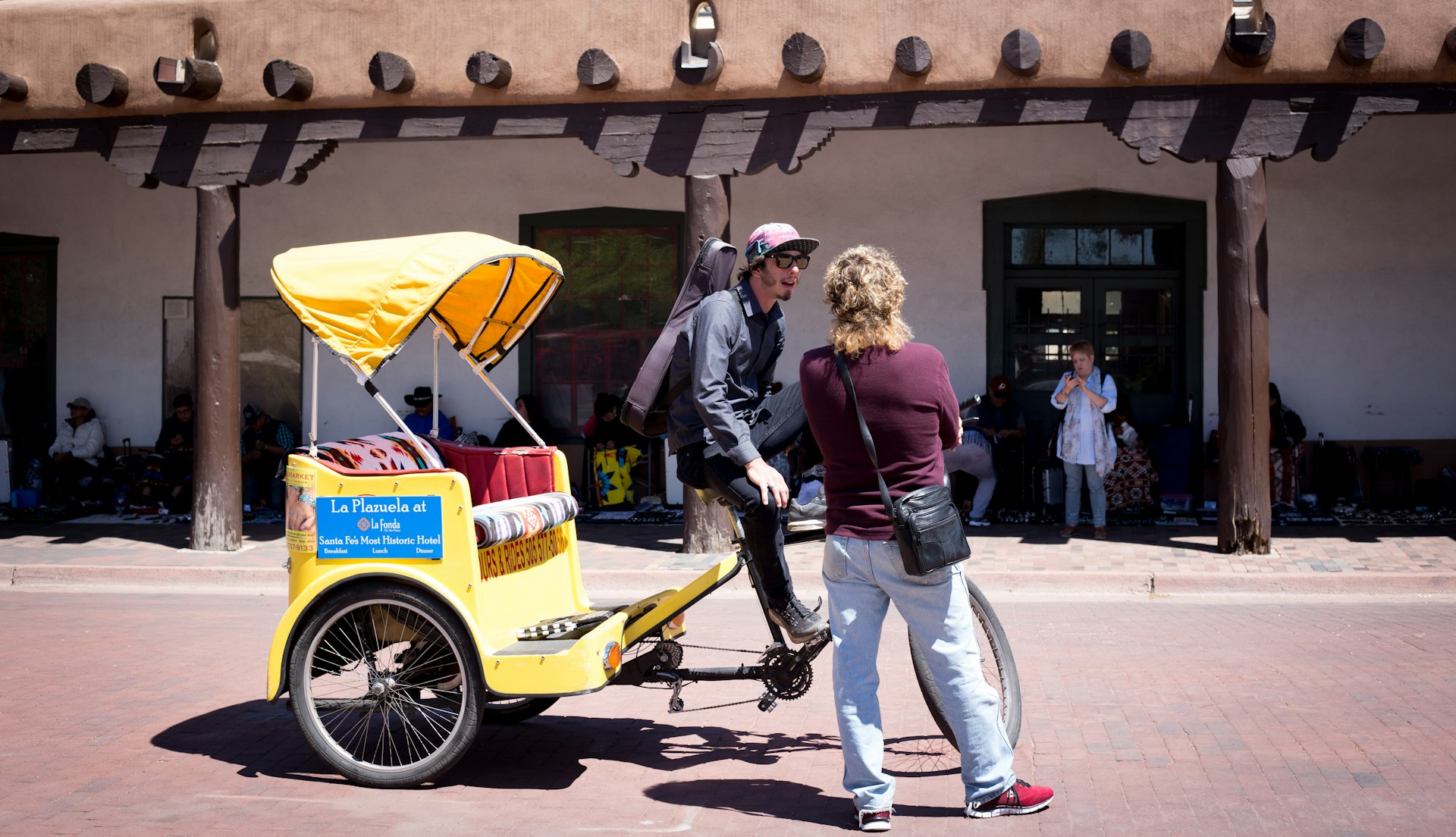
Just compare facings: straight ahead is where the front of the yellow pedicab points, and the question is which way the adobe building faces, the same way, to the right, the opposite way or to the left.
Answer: to the right

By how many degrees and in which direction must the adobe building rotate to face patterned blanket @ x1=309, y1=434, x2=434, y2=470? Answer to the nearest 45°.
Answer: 0° — it already faces it

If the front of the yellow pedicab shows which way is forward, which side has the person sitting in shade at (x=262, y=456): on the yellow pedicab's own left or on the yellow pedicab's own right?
on the yellow pedicab's own left

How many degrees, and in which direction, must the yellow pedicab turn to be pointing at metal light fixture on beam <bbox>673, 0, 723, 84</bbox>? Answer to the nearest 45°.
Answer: approximately 90° to its left

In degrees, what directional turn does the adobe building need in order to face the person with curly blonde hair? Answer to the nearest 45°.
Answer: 0° — it already faces them

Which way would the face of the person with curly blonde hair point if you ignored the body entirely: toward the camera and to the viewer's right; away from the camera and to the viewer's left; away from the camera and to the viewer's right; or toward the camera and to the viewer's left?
away from the camera and to the viewer's left

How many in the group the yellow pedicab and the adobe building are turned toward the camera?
1

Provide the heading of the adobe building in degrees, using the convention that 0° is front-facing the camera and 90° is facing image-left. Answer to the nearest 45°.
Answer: approximately 0°

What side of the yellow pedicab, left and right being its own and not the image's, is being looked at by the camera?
right

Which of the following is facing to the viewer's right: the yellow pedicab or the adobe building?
the yellow pedicab
